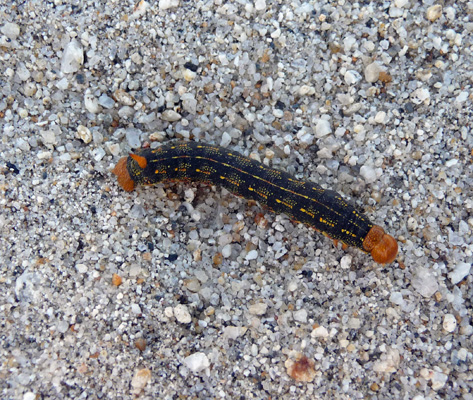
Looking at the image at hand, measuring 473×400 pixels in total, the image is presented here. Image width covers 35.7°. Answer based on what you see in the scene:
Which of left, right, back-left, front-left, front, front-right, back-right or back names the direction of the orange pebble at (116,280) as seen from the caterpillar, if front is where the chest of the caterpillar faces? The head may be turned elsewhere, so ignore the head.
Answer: right

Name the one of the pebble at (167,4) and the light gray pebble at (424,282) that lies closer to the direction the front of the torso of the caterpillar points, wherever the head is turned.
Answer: the light gray pebble

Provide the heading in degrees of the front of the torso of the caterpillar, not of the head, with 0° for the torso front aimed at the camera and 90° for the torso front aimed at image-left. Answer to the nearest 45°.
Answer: approximately 315°

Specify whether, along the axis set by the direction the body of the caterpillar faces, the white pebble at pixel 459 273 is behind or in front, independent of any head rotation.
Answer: in front

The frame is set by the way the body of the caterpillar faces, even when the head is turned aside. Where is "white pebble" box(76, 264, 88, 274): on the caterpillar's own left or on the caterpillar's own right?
on the caterpillar's own right
